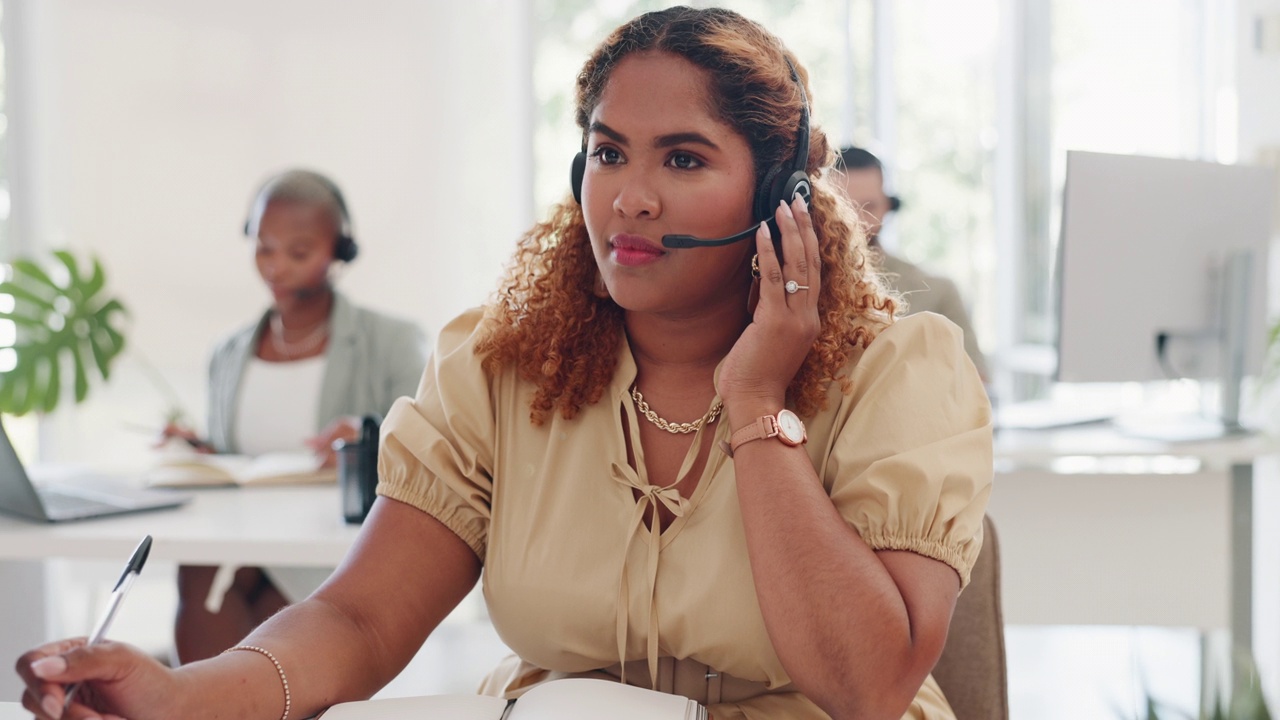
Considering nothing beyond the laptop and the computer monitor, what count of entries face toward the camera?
0

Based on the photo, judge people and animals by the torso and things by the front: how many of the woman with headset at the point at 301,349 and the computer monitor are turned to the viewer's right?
0

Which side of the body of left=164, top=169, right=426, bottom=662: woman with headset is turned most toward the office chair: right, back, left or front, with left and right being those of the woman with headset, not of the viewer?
left

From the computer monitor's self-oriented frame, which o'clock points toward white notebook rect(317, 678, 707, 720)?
The white notebook is roughly at 8 o'clock from the computer monitor.

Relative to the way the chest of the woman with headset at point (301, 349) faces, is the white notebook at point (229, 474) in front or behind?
in front

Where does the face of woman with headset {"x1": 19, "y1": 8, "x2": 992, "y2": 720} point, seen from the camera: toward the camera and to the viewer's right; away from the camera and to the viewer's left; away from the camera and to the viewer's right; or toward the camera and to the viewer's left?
toward the camera and to the viewer's left

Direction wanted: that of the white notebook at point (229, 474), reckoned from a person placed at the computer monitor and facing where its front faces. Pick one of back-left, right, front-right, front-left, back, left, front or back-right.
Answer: left

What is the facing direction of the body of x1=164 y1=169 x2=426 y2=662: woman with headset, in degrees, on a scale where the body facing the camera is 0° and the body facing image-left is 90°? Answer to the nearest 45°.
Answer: approximately 45°

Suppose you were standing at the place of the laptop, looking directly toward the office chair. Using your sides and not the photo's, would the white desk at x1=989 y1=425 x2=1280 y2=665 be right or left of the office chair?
left

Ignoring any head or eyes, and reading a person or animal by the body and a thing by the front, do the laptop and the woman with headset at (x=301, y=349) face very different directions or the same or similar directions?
very different directions

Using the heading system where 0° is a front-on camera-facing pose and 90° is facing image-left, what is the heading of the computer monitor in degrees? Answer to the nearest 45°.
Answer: approximately 135°

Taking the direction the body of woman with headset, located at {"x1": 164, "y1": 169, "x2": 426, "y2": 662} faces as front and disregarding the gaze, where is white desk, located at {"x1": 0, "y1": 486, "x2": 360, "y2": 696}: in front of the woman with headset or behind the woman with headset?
in front

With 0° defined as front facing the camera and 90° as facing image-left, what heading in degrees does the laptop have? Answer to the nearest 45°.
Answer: approximately 225°

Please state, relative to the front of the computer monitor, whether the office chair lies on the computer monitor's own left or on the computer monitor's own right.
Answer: on the computer monitor's own left
